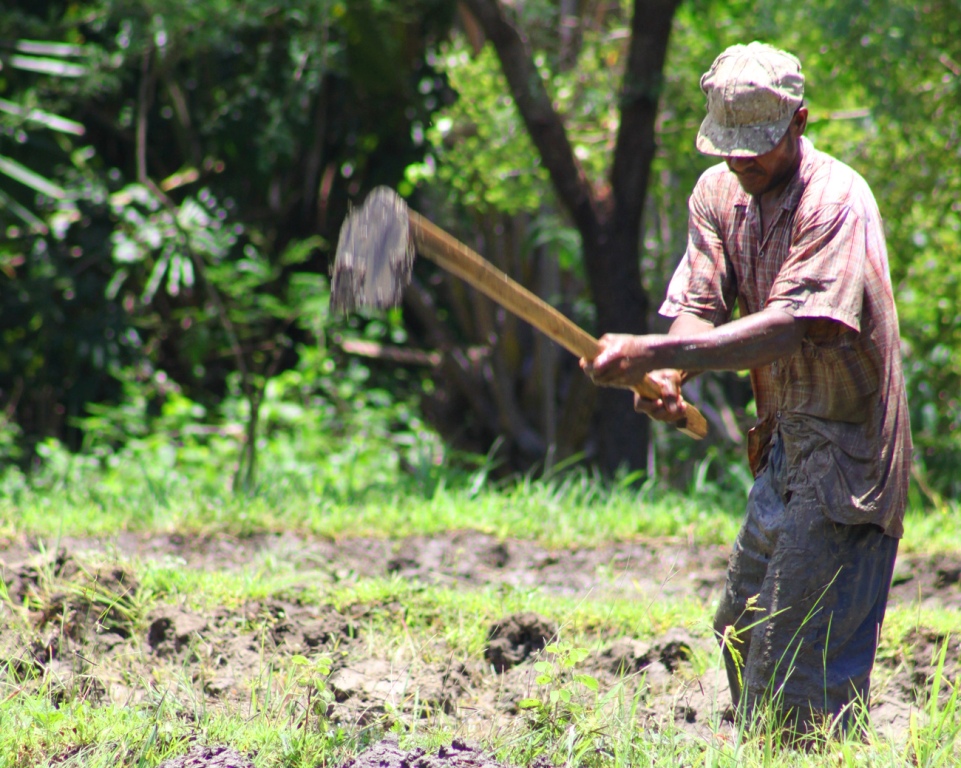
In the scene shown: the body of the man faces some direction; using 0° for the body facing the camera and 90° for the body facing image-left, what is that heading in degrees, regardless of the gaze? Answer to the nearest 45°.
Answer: approximately 45°

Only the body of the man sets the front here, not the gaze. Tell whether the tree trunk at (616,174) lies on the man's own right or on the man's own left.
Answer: on the man's own right

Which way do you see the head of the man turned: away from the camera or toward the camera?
toward the camera
